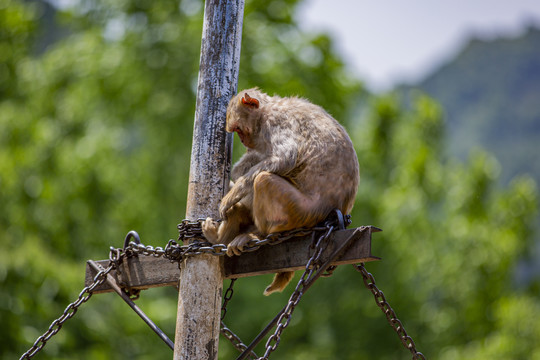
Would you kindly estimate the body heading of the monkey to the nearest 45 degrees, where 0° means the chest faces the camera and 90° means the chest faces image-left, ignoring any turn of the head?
approximately 90°
